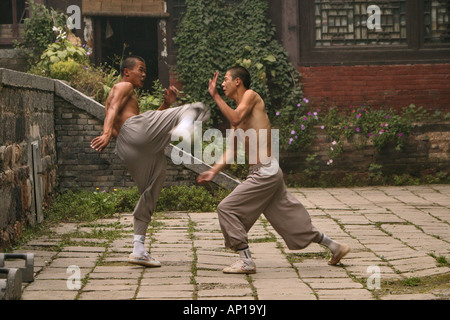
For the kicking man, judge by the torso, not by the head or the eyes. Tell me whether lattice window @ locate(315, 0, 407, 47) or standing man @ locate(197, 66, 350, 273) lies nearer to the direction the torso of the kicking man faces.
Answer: the standing man

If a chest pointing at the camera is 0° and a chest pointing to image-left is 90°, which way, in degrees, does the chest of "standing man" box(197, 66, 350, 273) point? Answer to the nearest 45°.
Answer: approximately 90°

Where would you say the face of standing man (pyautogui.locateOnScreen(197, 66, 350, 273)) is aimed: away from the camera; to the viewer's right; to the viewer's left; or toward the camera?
to the viewer's left

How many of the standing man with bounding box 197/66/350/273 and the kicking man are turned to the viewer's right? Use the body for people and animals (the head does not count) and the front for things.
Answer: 1

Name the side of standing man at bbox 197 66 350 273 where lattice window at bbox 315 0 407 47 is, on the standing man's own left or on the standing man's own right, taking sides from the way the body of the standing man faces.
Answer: on the standing man's own right

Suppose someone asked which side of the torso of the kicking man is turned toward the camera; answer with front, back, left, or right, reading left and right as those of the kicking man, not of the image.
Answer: right

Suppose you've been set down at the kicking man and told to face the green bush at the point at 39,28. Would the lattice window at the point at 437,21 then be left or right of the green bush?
right

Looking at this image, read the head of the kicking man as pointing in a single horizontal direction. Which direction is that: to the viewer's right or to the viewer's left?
to the viewer's right

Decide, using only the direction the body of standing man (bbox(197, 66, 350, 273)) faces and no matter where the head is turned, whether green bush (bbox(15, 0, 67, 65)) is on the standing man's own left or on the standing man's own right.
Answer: on the standing man's own right

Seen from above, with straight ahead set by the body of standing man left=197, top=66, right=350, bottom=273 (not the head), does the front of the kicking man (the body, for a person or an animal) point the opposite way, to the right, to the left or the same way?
the opposite way
